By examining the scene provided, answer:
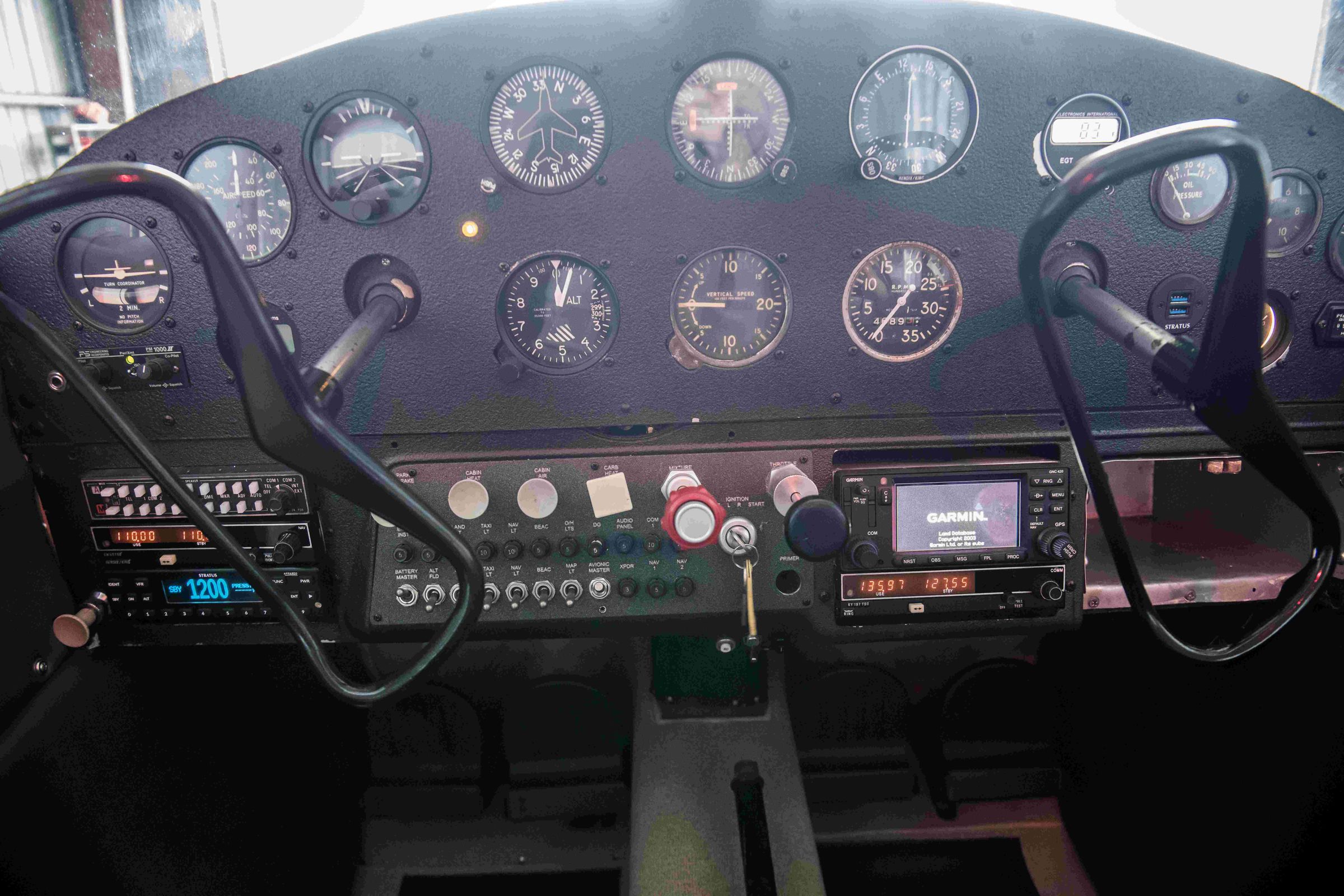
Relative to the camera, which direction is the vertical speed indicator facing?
toward the camera

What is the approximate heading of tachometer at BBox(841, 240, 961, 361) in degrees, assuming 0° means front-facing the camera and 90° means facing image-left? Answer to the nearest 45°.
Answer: approximately 0°

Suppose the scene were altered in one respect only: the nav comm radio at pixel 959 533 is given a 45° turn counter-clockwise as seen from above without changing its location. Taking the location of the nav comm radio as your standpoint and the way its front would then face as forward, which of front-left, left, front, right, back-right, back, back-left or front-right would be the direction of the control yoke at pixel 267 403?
right

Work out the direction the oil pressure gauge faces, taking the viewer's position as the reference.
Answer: facing the viewer

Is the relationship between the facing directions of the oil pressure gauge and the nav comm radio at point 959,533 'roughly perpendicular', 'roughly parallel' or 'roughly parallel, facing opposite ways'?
roughly parallel

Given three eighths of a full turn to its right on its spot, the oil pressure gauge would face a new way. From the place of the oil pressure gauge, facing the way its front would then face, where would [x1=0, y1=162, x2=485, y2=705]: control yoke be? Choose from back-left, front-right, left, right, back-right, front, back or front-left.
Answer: left

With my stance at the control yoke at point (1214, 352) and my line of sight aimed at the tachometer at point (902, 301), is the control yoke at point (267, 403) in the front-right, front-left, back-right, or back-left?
front-left
